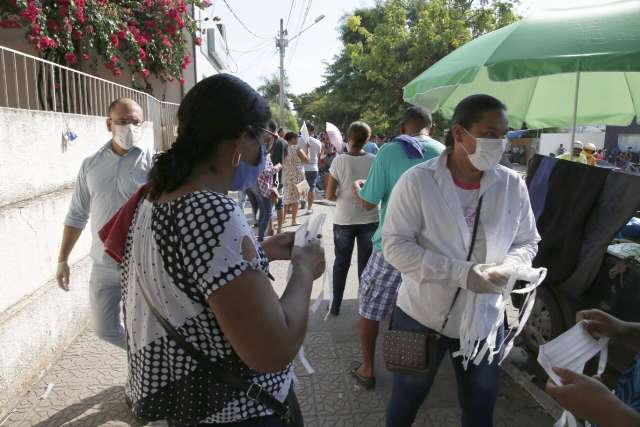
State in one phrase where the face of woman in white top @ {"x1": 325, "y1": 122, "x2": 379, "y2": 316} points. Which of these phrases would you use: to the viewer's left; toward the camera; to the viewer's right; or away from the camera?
away from the camera

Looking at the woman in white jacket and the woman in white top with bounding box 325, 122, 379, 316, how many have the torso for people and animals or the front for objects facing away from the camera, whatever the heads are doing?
1

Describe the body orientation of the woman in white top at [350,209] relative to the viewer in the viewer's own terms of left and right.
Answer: facing away from the viewer

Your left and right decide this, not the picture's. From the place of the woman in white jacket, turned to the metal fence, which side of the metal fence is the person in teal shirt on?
right

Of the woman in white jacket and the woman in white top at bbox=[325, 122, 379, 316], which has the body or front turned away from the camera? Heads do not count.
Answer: the woman in white top

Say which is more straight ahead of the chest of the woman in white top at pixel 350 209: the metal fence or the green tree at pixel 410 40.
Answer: the green tree

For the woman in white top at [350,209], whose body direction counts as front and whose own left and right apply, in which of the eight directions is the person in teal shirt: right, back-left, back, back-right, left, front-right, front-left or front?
back

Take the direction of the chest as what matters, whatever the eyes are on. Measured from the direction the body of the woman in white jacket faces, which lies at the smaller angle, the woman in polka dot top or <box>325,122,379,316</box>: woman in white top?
the woman in polka dot top

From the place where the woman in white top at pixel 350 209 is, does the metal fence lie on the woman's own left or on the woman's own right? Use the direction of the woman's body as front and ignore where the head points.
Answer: on the woman's own left

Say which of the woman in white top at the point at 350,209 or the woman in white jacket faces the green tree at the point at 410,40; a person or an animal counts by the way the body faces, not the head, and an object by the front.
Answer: the woman in white top

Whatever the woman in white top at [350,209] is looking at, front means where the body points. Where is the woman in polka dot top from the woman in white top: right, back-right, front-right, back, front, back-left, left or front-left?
back
